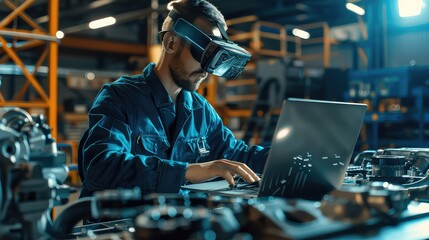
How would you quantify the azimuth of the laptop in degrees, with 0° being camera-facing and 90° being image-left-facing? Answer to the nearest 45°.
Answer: approximately 135°

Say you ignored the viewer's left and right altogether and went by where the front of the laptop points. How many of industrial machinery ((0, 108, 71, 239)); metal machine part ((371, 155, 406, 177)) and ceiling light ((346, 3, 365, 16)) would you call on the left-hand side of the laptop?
1

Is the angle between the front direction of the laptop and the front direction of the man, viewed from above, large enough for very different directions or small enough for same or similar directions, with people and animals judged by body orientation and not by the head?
very different directions

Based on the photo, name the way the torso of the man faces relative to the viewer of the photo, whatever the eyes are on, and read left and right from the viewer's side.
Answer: facing the viewer and to the right of the viewer

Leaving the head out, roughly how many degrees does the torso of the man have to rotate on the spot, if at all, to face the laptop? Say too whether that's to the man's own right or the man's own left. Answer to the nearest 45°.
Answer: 0° — they already face it

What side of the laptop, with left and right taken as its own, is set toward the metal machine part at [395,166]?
right

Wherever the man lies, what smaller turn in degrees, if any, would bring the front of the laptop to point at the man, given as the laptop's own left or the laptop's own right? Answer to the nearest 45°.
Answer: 0° — it already faces them

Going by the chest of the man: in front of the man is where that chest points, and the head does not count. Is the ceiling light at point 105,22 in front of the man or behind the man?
behind
